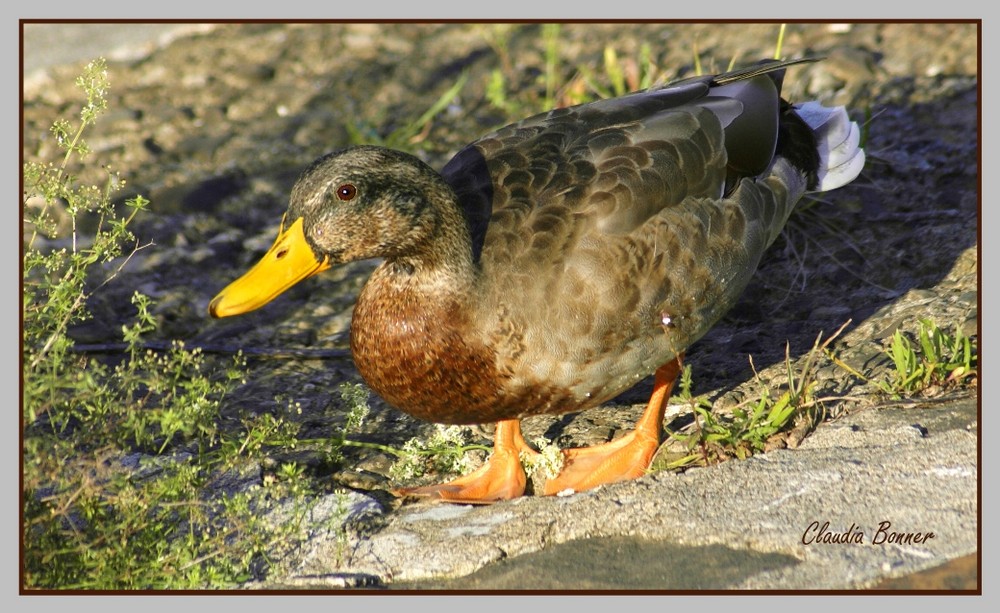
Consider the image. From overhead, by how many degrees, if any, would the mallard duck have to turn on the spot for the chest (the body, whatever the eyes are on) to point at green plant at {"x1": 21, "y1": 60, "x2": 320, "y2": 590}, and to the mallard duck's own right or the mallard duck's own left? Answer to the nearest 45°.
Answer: approximately 45° to the mallard duck's own right

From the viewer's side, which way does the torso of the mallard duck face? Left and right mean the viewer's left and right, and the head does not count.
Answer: facing the viewer and to the left of the viewer

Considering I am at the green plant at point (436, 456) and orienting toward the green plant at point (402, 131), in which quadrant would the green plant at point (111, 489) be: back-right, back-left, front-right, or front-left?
back-left

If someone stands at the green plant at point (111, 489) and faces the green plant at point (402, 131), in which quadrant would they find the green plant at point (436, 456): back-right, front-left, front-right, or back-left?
front-right

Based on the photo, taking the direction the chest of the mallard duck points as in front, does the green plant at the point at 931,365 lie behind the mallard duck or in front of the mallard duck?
behind
